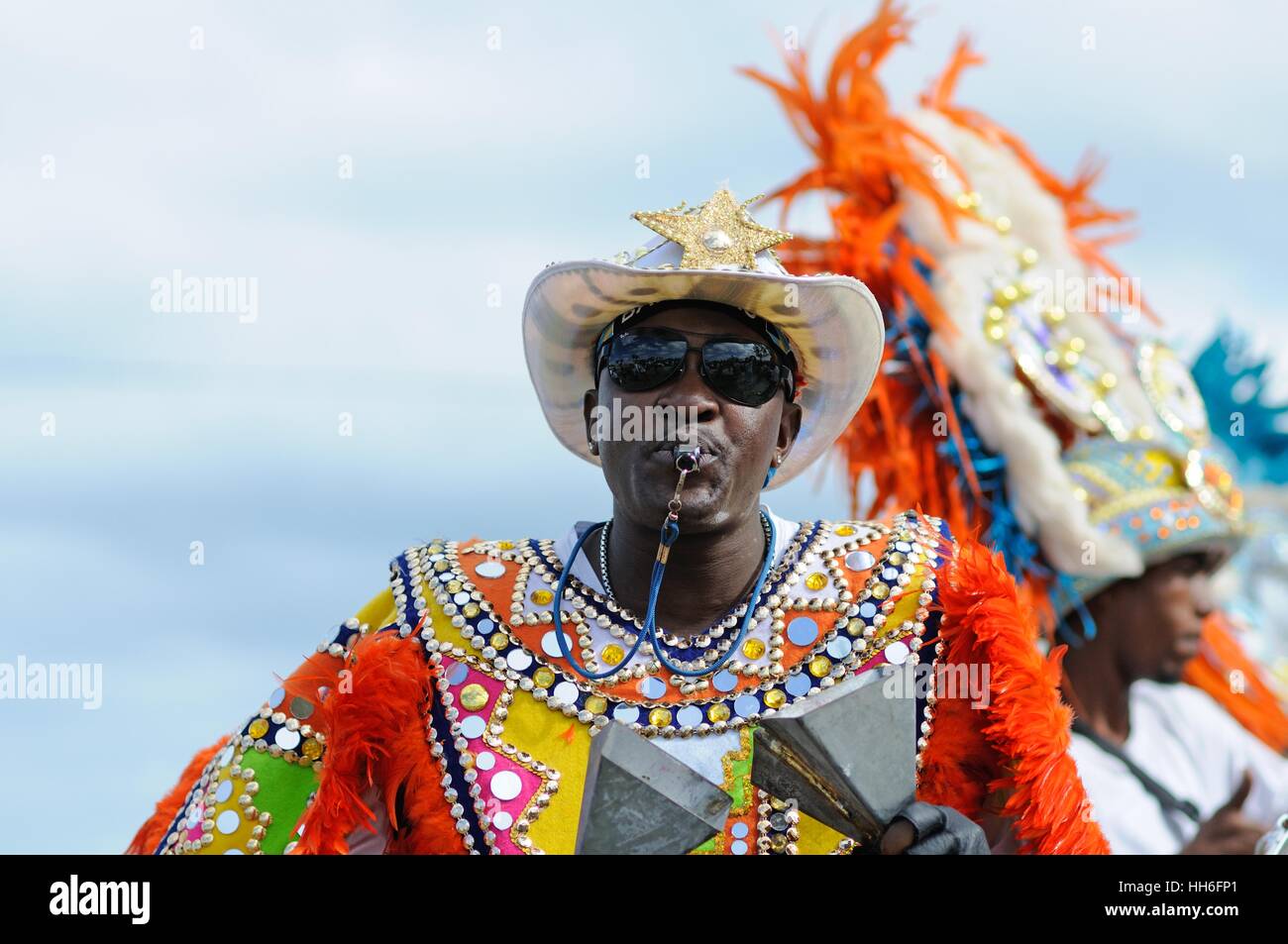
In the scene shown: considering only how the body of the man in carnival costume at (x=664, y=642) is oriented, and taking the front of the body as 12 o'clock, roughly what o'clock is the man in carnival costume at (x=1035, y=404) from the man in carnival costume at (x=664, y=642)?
the man in carnival costume at (x=1035, y=404) is roughly at 7 o'clock from the man in carnival costume at (x=664, y=642).

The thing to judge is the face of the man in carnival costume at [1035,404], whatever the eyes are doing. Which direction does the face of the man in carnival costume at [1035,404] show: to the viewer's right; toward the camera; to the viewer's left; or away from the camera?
to the viewer's right

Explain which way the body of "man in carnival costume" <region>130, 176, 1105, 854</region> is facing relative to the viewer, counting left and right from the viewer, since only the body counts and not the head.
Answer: facing the viewer

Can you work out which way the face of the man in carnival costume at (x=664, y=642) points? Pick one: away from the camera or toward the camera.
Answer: toward the camera
